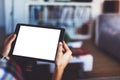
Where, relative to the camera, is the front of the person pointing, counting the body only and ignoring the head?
away from the camera
